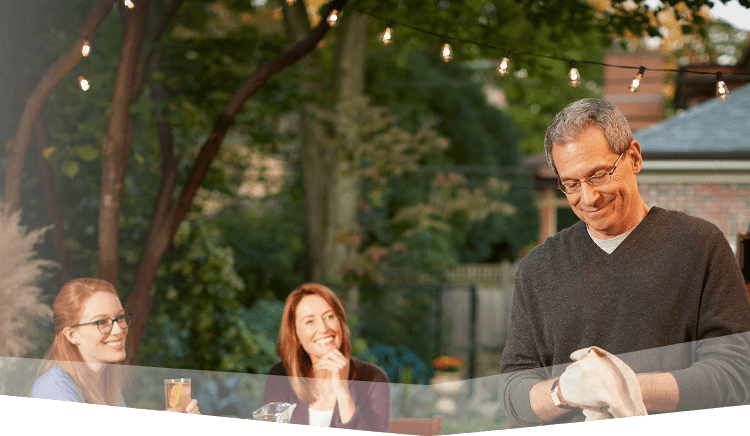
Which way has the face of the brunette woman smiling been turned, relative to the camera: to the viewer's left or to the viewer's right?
to the viewer's right

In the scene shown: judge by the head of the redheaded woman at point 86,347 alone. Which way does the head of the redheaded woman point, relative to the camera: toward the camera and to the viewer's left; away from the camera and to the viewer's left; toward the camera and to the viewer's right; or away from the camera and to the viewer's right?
toward the camera and to the viewer's right

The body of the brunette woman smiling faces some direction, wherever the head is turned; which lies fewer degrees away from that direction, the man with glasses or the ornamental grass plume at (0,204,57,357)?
the man with glasses

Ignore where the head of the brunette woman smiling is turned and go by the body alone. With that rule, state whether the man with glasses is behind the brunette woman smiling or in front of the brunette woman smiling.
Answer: in front

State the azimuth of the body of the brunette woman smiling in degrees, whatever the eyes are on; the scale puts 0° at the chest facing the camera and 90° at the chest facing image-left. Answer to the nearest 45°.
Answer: approximately 0°

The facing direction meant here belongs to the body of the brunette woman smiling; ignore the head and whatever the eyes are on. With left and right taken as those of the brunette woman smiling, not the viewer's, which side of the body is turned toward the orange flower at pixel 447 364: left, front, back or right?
back

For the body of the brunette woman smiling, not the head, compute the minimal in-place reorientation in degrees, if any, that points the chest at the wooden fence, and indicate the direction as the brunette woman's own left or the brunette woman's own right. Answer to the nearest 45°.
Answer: approximately 180°

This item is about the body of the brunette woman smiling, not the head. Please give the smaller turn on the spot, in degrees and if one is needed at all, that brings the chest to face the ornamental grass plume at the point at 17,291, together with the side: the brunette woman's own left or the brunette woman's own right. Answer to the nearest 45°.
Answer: approximately 135° to the brunette woman's own right

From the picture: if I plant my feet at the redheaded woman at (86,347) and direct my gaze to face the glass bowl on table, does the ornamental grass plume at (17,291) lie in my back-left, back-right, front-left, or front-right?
back-left
